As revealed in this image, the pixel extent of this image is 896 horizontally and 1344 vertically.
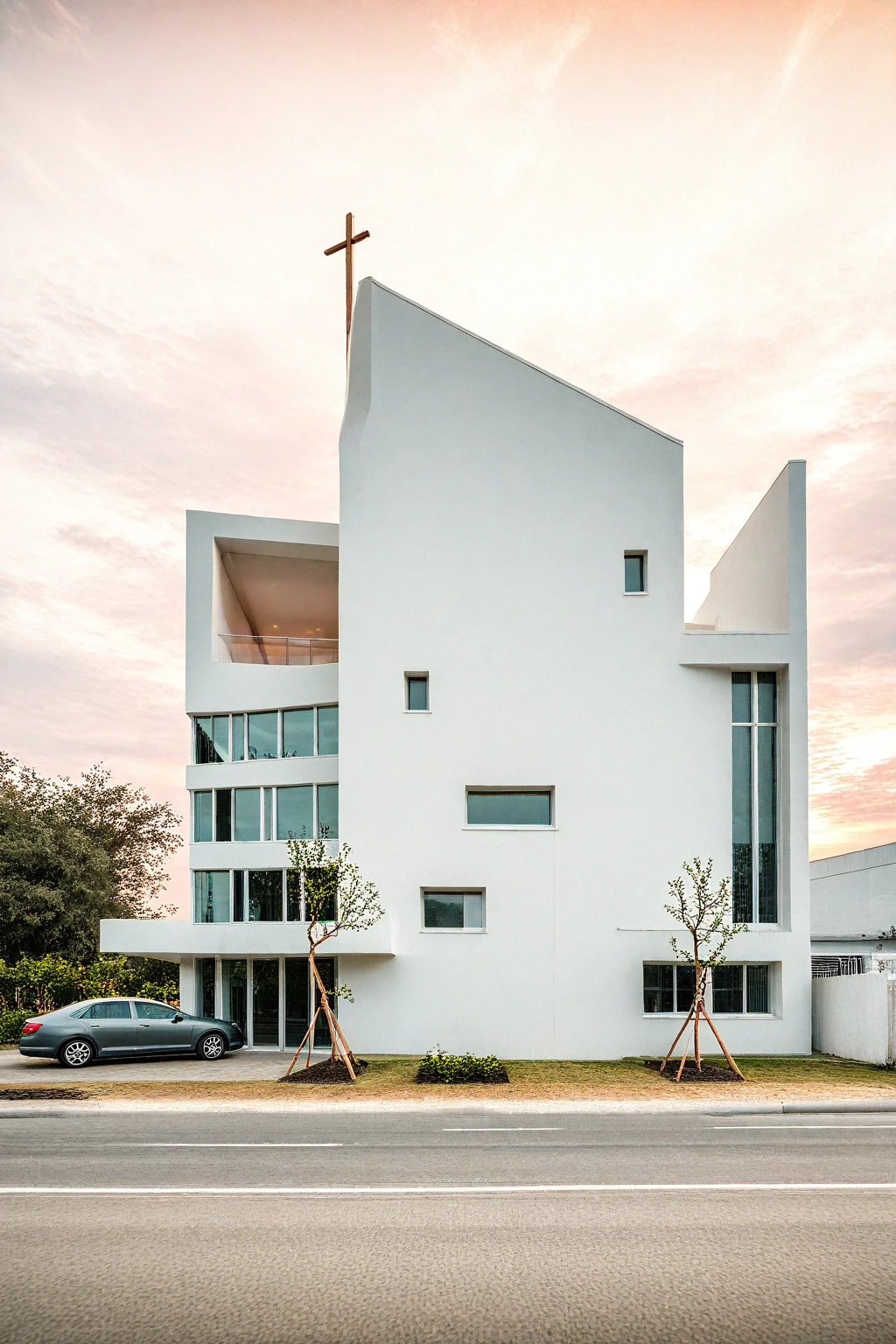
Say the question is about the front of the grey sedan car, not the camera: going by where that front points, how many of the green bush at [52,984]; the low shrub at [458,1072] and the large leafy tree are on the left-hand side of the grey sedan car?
2

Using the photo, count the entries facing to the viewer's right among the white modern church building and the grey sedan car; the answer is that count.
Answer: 1

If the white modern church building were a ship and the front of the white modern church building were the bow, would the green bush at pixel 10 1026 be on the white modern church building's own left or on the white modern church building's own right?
on the white modern church building's own right

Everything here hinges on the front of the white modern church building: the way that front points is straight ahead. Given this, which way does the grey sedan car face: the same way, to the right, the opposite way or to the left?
to the left

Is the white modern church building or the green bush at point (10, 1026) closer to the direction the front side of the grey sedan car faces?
the white modern church building

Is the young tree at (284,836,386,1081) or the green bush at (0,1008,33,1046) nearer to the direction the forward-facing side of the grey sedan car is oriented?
the young tree

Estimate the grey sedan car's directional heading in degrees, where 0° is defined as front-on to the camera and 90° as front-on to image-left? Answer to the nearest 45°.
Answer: approximately 270°

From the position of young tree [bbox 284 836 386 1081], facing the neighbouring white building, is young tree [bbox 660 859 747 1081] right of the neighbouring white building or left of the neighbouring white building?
right

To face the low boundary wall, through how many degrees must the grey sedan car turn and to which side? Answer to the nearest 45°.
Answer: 0° — it already faces it

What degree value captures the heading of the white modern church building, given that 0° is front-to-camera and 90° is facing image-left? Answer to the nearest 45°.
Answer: approximately 0°

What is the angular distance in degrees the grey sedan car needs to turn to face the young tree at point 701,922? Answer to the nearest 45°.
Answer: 0° — it already faces it
